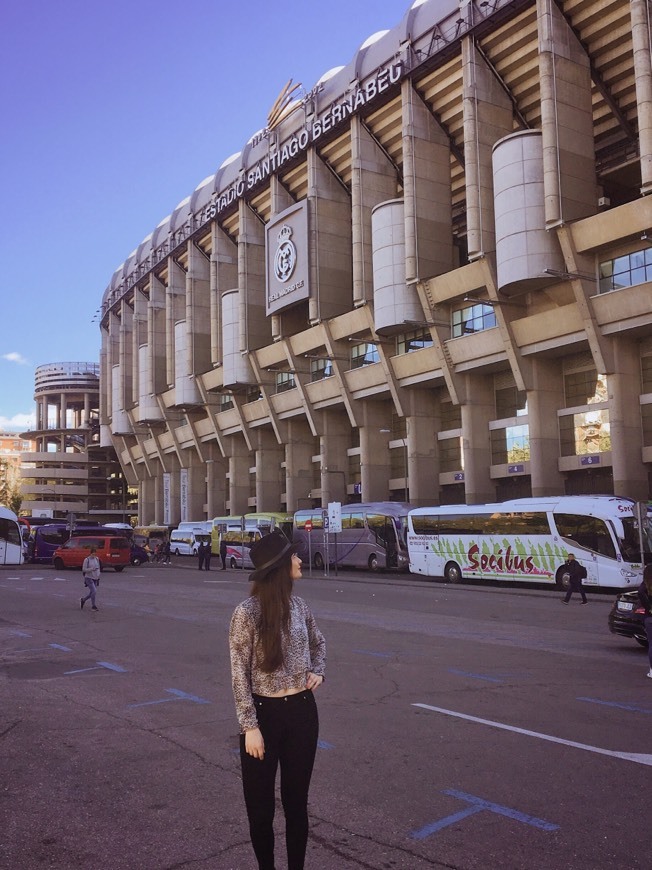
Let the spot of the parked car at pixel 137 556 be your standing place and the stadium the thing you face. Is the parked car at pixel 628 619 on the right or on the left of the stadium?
right

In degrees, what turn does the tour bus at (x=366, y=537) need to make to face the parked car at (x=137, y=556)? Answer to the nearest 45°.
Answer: approximately 180°

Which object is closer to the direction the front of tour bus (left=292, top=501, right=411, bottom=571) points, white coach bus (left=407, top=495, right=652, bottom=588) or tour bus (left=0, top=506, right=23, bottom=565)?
the white coach bus

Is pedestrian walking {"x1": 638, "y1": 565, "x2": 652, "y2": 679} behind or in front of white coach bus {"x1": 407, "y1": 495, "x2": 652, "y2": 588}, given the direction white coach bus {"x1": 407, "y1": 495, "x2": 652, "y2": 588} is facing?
in front

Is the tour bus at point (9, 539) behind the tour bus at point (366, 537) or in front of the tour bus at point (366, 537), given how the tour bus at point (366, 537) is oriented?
behind

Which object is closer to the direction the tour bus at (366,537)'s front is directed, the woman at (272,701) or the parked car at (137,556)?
the woman

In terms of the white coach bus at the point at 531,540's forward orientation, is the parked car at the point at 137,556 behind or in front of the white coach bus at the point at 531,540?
behind

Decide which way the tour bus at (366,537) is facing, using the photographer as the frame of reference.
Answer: facing the viewer and to the right of the viewer

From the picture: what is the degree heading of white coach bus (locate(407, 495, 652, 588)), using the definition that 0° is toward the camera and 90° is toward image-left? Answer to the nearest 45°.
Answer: approximately 315°

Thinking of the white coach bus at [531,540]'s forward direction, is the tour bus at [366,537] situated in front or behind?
behind

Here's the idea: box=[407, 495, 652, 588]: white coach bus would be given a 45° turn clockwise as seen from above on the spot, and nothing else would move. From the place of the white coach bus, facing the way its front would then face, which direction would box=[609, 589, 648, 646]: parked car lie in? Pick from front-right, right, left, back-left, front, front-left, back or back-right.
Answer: front

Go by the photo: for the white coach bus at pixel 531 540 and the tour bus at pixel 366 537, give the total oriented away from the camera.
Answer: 0

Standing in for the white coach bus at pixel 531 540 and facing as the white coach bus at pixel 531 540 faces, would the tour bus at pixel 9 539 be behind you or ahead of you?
behind

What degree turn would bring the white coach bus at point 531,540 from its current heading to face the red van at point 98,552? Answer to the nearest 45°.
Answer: approximately 135° to its right
